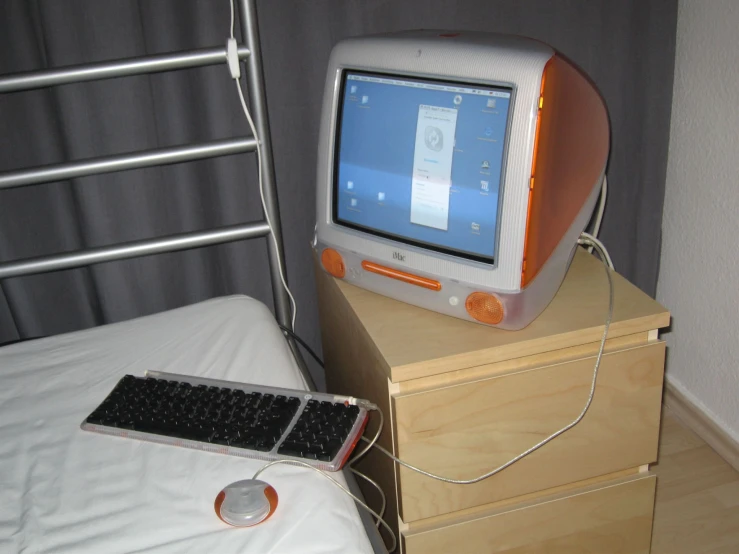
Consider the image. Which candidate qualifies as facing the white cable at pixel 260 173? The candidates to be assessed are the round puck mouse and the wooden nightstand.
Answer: the round puck mouse

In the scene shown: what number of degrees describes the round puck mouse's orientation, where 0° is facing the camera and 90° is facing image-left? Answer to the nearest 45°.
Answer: approximately 180°

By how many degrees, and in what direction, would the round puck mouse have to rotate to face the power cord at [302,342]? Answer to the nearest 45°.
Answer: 0° — it already faces it
